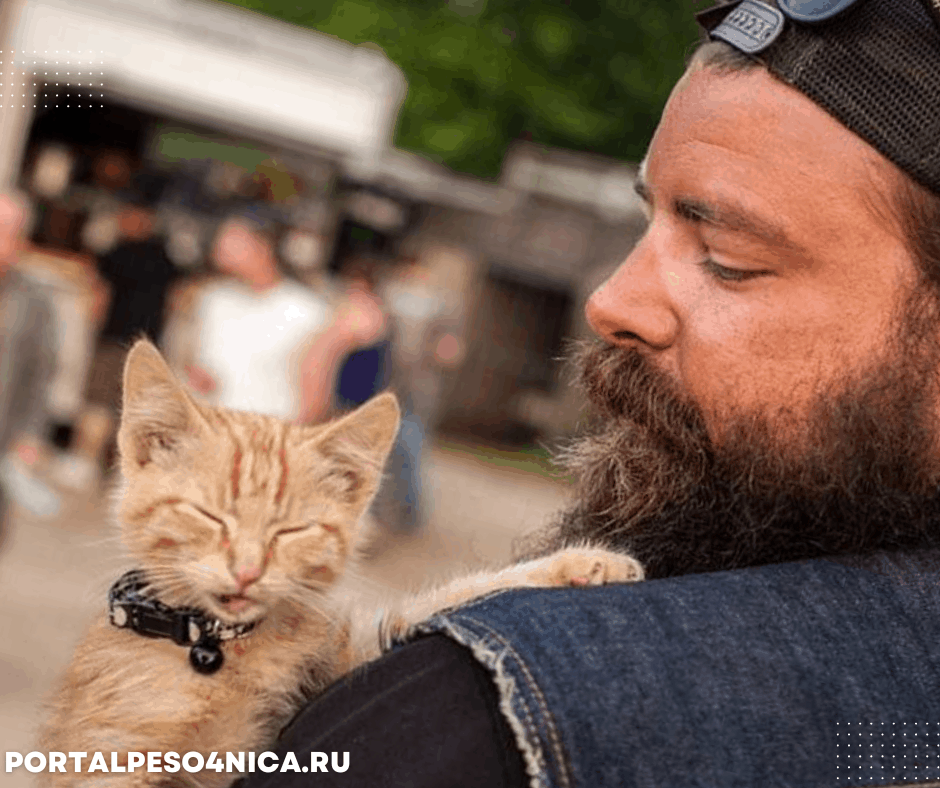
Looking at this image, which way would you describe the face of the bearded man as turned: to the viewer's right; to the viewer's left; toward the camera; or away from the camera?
to the viewer's left

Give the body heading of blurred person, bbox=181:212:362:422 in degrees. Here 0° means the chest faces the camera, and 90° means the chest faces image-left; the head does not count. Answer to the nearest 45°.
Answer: approximately 45°

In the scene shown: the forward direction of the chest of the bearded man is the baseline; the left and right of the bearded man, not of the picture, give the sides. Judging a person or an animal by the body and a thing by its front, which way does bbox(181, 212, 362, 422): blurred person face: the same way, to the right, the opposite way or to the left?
to the left

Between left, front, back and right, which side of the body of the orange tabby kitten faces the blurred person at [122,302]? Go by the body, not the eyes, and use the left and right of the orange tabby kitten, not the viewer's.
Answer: back

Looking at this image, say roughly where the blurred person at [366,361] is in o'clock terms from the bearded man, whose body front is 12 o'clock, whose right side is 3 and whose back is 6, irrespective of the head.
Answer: The blurred person is roughly at 1 o'clock from the bearded man.

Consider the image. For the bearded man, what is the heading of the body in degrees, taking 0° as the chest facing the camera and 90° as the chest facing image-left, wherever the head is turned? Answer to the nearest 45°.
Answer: approximately 135°

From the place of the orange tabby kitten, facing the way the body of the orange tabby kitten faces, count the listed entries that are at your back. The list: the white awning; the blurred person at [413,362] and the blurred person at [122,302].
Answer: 3

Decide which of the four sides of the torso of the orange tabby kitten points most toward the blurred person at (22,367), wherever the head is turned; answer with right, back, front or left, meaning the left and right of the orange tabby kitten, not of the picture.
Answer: back

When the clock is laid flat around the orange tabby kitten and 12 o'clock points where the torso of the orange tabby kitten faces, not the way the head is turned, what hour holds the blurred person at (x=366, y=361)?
The blurred person is roughly at 6 o'clock from the orange tabby kitten.

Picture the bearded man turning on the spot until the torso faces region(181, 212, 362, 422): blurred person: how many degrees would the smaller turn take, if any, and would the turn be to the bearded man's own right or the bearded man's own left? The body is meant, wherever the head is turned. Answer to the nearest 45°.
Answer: approximately 45° to the bearded man's own right
